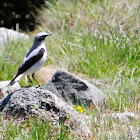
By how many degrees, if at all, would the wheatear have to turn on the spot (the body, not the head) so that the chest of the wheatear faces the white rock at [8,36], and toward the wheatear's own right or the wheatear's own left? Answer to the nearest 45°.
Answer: approximately 90° to the wheatear's own left

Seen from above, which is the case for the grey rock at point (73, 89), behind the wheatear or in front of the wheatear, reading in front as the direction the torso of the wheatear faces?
in front

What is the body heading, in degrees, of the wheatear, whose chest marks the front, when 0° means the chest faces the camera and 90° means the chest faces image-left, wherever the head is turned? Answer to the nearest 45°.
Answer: approximately 270°
